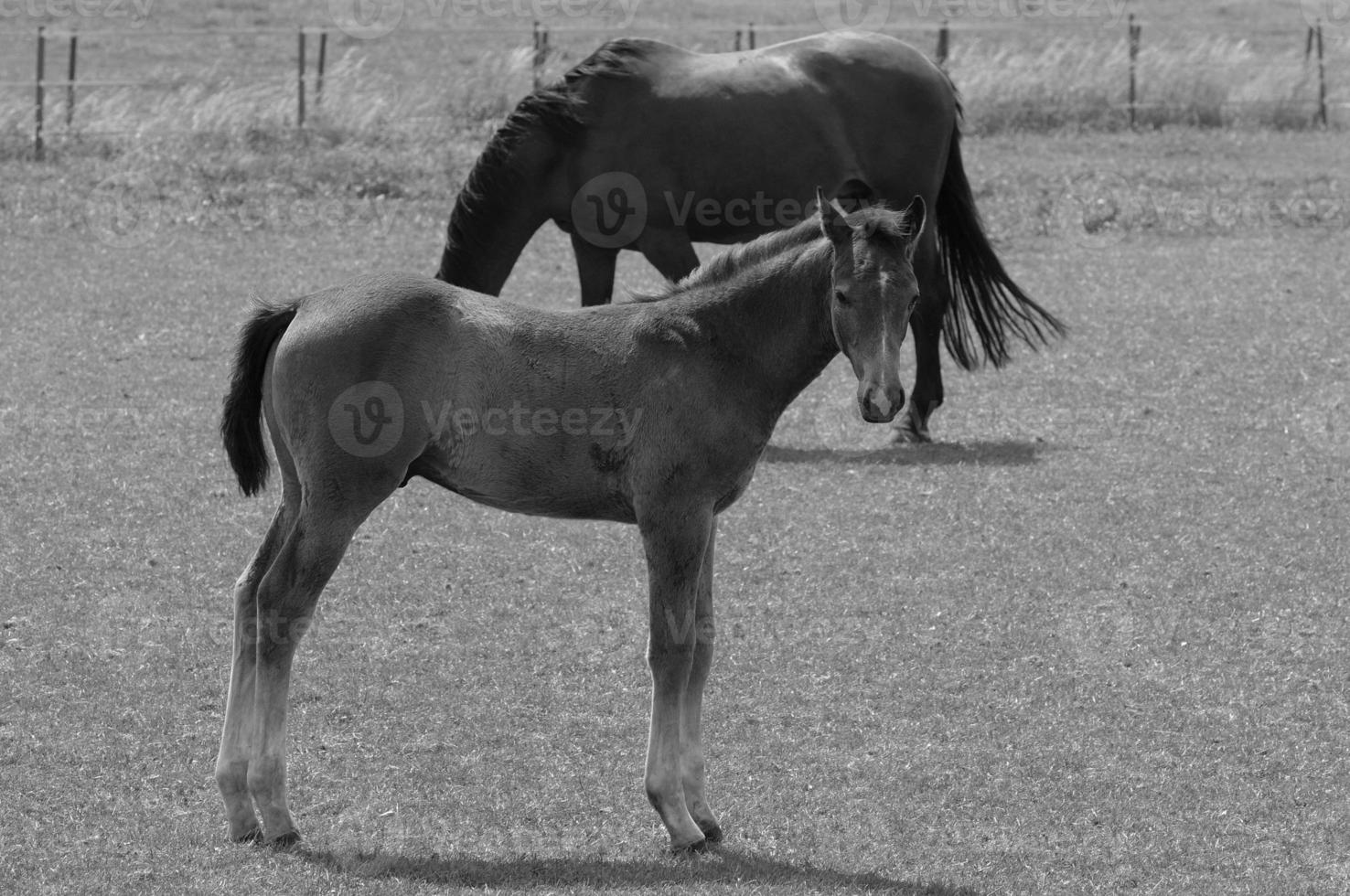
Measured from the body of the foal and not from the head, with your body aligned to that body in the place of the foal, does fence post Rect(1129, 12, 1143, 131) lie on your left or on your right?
on your left

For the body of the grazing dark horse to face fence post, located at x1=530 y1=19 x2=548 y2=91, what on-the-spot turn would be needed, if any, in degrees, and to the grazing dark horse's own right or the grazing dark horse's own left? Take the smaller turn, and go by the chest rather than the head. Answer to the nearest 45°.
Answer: approximately 90° to the grazing dark horse's own right

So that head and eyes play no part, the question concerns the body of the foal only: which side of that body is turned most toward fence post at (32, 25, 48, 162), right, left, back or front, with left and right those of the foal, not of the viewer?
left

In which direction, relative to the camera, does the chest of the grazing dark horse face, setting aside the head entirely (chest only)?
to the viewer's left

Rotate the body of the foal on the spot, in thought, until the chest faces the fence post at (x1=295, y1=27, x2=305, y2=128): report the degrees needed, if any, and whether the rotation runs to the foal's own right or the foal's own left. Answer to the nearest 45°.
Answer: approximately 90° to the foal's own left

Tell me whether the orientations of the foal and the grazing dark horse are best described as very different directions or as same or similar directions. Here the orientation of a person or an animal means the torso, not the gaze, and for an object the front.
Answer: very different directions

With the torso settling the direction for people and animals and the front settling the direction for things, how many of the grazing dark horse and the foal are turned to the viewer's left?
1

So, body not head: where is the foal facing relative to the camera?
to the viewer's right

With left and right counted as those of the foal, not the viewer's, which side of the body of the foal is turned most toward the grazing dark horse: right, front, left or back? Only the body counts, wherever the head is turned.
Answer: left
